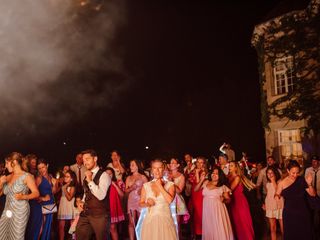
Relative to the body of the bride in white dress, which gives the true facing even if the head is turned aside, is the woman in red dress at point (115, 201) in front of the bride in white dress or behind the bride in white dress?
behind

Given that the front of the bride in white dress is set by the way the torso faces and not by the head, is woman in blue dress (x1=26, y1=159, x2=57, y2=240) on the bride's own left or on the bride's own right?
on the bride's own right

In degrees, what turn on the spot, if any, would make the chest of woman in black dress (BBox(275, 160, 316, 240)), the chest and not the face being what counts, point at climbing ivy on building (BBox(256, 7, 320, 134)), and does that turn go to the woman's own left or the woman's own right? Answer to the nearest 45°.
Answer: approximately 180°

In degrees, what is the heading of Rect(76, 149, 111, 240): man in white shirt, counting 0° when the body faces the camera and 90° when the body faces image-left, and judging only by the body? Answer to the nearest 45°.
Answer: approximately 45°
